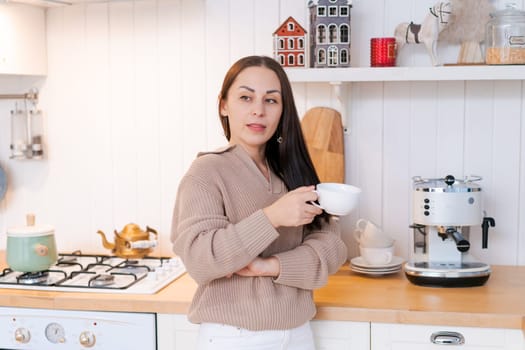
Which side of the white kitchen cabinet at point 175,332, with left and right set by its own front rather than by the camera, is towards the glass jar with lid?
left

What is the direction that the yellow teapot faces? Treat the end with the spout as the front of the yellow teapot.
to the viewer's left

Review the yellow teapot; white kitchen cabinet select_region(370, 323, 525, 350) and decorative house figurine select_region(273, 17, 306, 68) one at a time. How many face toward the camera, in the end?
2

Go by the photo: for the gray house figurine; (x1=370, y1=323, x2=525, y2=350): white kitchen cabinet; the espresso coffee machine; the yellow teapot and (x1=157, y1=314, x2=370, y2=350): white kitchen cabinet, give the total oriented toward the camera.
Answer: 4
